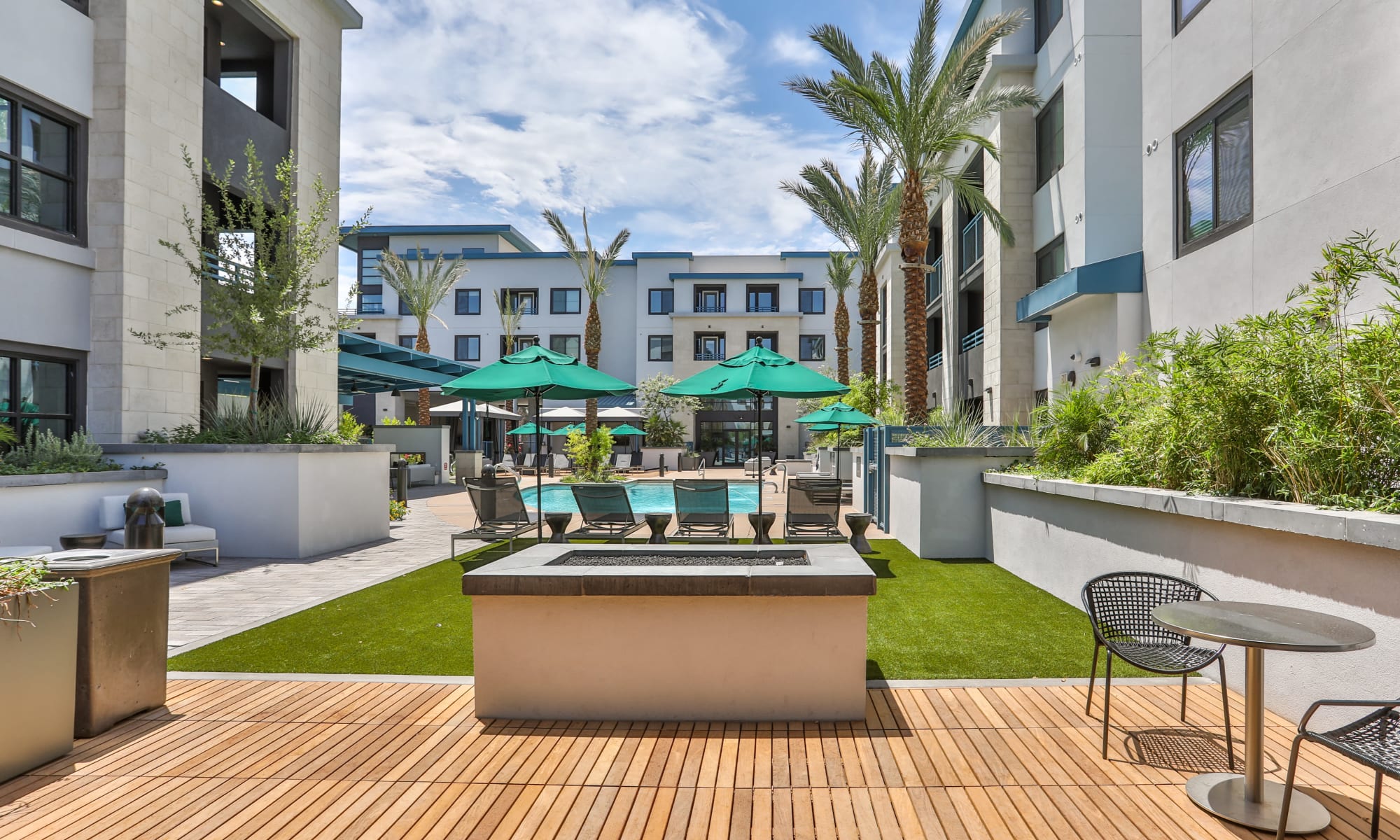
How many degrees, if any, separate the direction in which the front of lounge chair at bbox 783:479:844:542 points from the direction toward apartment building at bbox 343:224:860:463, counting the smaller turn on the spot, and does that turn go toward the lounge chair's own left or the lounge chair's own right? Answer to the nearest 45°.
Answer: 0° — it already faces it

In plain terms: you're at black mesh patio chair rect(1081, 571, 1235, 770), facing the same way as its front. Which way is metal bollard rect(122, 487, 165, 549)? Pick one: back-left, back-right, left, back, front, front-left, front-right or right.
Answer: back-right

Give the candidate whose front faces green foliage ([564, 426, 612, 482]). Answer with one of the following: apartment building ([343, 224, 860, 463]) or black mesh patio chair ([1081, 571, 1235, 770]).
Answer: the apartment building

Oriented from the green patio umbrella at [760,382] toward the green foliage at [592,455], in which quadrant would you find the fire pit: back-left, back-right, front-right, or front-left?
back-left

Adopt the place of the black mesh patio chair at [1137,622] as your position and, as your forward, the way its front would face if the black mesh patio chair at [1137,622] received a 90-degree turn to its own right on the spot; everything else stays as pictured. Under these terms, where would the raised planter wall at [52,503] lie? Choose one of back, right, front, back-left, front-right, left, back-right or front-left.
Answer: front-right

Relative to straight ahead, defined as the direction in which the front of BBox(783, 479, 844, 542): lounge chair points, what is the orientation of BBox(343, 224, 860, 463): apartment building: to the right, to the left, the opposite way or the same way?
the opposite way

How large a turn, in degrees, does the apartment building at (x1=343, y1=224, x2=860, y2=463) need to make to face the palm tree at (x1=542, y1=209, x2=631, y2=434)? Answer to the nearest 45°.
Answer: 0° — it already faces it

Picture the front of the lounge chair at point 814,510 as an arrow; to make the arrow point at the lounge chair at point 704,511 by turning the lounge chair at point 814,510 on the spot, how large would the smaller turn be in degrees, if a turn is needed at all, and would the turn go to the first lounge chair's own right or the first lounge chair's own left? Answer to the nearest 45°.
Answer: approximately 90° to the first lounge chair's own left

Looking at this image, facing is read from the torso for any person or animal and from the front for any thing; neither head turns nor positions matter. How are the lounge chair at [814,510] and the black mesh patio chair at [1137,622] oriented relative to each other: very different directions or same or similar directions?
very different directions

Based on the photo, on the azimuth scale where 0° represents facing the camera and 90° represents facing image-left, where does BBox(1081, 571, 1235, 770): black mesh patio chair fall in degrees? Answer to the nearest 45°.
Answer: approximately 315°

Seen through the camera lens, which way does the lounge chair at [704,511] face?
facing away from the viewer

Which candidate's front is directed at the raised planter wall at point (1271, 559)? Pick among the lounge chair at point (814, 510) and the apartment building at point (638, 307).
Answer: the apartment building

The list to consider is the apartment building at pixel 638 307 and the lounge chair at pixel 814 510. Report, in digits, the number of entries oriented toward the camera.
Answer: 1

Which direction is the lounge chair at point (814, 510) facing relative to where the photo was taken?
away from the camera

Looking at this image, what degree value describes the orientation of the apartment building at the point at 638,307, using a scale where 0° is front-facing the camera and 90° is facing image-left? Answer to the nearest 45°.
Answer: approximately 0°
